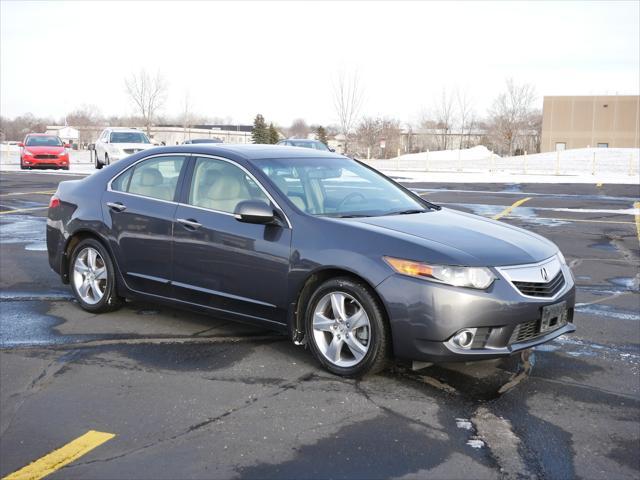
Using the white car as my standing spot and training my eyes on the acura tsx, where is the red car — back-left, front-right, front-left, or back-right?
back-right

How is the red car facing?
toward the camera

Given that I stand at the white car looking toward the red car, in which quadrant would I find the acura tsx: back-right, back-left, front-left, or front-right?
back-left

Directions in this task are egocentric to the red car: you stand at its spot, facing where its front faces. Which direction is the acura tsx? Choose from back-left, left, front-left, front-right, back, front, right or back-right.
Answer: front

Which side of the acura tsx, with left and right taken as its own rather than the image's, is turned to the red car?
back

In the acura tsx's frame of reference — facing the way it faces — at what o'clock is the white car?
The white car is roughly at 7 o'clock from the acura tsx.

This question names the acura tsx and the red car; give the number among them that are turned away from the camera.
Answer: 0

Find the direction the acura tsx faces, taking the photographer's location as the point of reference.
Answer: facing the viewer and to the right of the viewer

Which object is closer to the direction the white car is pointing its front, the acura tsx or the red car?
the acura tsx

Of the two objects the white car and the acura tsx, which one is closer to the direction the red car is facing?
the acura tsx

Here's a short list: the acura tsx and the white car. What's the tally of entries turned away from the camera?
0

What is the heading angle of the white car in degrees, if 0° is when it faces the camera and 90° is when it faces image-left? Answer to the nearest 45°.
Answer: approximately 315°

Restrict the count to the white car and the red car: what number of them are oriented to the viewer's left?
0
